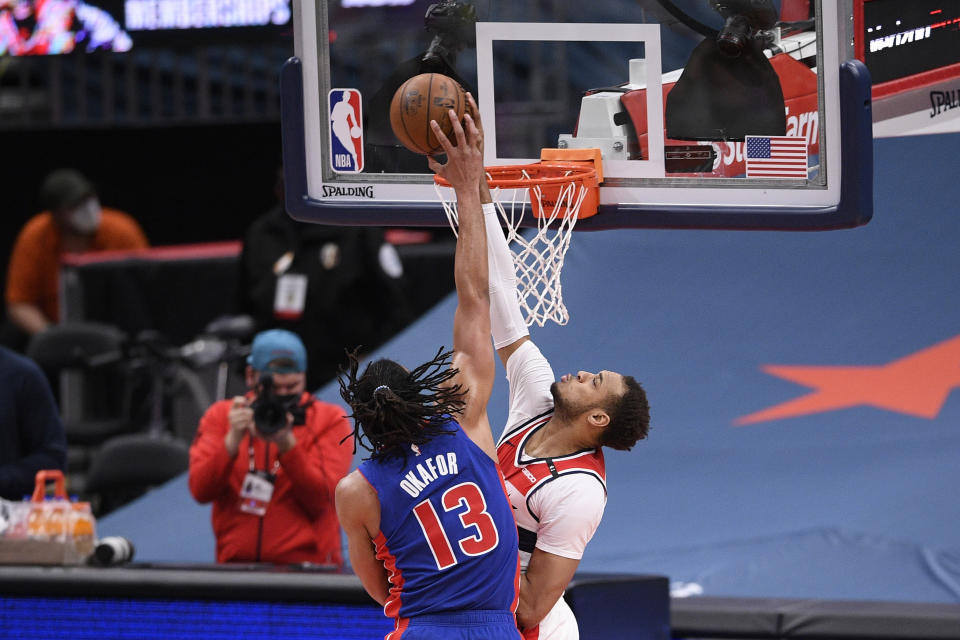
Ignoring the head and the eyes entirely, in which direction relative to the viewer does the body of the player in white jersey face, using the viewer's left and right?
facing the viewer and to the left of the viewer

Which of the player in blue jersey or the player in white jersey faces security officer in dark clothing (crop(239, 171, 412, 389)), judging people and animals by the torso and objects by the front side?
the player in blue jersey

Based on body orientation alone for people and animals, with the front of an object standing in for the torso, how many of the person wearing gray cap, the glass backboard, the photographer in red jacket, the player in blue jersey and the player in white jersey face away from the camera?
1

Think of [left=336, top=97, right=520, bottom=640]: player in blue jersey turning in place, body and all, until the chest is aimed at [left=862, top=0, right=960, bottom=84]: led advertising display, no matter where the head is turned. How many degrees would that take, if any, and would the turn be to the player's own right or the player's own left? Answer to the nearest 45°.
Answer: approximately 45° to the player's own right

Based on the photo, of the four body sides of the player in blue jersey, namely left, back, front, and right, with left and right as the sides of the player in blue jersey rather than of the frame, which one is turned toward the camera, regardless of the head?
back

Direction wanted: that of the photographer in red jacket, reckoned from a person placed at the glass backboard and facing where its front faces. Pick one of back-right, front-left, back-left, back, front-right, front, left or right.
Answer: back-right

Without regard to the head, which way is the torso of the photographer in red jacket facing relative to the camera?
toward the camera

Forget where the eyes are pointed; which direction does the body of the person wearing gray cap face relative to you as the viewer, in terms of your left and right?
facing the viewer and to the right of the viewer

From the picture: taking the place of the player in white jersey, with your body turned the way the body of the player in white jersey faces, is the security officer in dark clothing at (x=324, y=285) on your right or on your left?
on your right

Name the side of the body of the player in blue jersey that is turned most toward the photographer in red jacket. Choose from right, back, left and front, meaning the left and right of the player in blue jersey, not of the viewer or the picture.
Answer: front

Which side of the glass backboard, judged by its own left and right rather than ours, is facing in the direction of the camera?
front

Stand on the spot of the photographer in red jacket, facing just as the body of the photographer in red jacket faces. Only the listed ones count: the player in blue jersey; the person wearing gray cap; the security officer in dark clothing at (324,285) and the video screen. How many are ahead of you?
1

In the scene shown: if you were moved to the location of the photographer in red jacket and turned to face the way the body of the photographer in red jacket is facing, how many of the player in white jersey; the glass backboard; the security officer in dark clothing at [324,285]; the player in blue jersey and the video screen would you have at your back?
2

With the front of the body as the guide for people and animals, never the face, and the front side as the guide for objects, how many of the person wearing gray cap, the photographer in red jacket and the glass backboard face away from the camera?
0

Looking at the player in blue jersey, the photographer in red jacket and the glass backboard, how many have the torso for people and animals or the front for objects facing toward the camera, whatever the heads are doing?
2

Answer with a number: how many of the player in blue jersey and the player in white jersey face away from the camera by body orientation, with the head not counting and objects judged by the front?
1
